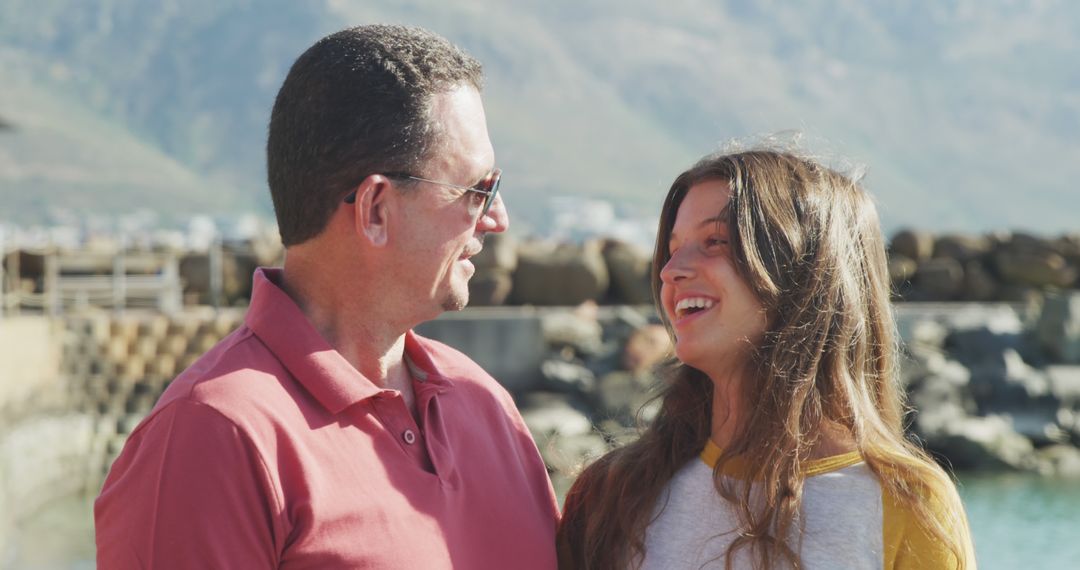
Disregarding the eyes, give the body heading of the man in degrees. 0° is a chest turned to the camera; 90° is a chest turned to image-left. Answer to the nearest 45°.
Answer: approximately 315°

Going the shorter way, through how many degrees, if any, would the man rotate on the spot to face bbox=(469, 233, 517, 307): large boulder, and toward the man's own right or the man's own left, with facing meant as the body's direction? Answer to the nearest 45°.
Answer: approximately 135° to the man's own left

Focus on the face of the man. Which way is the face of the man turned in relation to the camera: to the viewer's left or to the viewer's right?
to the viewer's right

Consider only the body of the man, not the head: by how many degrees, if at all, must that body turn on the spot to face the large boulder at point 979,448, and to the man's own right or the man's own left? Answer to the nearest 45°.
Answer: approximately 90° to the man's own left

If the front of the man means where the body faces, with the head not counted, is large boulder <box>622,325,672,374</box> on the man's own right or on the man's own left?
on the man's own left

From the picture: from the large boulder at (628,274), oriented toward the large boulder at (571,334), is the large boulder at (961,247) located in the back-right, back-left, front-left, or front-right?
back-left

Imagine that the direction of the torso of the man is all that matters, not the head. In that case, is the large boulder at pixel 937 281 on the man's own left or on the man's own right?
on the man's own left

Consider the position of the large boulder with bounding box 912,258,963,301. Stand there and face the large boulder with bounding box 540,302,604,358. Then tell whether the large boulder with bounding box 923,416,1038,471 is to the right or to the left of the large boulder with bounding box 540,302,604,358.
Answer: left

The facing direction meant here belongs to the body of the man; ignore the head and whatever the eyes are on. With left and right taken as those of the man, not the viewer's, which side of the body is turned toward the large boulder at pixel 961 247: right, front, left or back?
left
